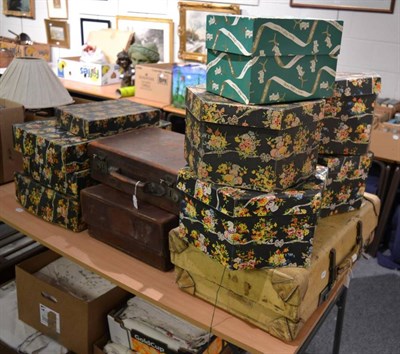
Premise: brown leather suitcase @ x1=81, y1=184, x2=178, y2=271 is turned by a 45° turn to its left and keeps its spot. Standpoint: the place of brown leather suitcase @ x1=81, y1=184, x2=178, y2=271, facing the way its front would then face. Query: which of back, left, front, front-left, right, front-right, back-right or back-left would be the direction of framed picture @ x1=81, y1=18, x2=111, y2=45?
back

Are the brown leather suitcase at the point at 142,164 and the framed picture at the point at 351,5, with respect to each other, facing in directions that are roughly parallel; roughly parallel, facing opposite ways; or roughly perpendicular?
roughly parallel

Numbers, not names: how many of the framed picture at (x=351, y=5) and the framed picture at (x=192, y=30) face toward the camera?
2

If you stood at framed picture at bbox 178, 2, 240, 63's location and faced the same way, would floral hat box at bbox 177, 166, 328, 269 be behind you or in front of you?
in front

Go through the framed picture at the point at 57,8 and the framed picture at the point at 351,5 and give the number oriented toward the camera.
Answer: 2

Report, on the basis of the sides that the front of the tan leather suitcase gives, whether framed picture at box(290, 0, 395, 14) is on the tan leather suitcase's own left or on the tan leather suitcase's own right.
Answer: on the tan leather suitcase's own left

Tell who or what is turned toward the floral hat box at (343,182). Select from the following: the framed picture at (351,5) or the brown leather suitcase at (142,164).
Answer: the framed picture

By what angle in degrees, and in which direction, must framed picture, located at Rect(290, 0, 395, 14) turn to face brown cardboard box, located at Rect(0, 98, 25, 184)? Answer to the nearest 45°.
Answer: approximately 45° to its right

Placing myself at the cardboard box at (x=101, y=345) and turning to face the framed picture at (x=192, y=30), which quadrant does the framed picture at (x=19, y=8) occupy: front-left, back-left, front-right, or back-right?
front-left

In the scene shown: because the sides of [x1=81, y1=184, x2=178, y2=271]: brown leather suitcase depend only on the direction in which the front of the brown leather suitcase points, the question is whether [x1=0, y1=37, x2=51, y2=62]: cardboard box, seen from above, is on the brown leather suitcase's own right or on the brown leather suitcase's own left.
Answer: on the brown leather suitcase's own right

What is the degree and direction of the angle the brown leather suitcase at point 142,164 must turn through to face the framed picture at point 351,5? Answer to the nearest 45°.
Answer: approximately 180°

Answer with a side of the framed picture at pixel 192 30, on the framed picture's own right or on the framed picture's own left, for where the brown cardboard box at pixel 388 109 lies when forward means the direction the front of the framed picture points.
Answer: on the framed picture's own left

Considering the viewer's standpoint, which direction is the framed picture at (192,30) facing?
facing the viewer

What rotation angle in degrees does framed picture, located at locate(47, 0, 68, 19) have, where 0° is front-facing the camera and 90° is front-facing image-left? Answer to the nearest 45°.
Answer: approximately 0°

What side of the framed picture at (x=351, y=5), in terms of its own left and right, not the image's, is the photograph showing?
front

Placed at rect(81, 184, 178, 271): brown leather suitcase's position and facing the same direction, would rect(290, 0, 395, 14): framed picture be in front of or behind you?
behind
